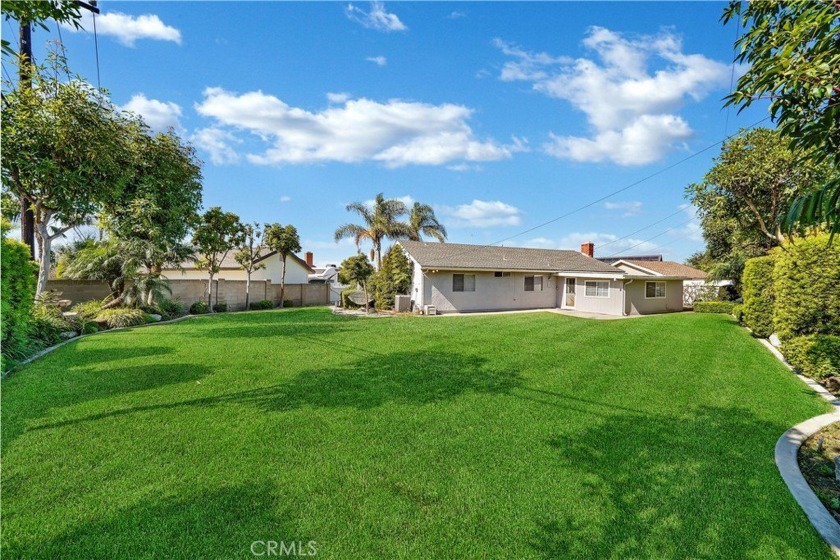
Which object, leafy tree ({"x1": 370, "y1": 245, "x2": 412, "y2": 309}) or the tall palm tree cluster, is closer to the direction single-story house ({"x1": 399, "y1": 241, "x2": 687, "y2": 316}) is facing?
the tall palm tree cluster

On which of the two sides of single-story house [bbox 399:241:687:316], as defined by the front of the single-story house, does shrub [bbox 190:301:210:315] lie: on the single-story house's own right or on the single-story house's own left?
on the single-story house's own left

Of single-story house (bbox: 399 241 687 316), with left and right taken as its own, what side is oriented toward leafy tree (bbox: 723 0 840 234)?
back

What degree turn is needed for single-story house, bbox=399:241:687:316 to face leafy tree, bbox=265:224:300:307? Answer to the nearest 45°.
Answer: approximately 90° to its left

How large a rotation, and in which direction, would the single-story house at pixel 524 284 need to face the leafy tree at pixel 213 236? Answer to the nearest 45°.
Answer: approximately 90° to its left

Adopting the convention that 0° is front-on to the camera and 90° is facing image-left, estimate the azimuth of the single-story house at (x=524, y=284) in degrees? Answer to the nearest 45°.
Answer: approximately 180°

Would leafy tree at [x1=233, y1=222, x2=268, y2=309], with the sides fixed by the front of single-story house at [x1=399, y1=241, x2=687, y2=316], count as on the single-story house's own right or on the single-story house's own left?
on the single-story house's own left

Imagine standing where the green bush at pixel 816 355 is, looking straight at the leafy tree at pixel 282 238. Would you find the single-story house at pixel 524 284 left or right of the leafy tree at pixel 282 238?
right

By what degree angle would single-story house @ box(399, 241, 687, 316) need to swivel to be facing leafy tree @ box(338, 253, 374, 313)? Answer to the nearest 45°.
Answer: approximately 90° to its left
